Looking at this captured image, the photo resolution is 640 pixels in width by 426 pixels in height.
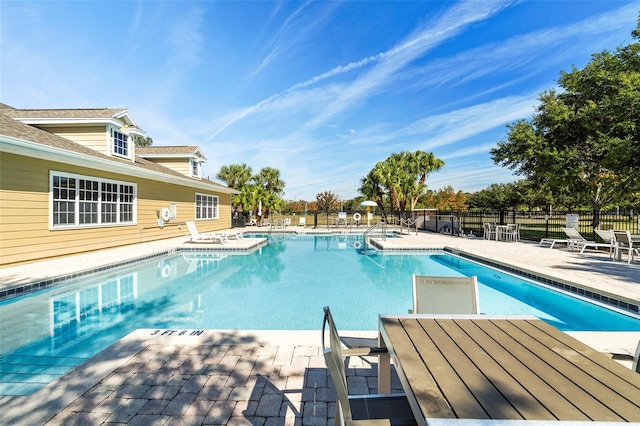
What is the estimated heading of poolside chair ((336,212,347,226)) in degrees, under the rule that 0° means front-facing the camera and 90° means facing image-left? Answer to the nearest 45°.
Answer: approximately 0°

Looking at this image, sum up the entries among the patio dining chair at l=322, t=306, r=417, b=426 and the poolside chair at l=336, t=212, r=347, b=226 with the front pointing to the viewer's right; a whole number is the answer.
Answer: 1

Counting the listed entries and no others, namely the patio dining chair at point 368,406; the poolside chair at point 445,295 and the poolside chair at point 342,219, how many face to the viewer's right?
1

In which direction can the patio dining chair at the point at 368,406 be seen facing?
to the viewer's right

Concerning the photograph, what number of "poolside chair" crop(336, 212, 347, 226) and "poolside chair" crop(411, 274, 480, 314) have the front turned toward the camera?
2

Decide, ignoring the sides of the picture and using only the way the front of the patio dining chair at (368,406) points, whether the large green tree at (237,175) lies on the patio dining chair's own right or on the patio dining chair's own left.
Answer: on the patio dining chair's own left

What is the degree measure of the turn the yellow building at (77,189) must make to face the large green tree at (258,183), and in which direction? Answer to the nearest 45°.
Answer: approximately 90° to its left

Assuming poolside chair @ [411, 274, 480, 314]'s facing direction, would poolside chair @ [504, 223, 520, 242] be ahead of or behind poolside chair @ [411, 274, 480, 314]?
behind

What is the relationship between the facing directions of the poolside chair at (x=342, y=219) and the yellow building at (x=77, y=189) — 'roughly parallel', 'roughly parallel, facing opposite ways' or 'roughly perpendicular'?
roughly perpendicular

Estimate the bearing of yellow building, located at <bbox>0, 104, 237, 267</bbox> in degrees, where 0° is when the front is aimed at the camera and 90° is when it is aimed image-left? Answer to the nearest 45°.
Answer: approximately 315°

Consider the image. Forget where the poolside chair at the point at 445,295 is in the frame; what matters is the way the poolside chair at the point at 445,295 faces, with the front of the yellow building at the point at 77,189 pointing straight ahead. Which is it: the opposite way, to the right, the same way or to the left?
to the right
